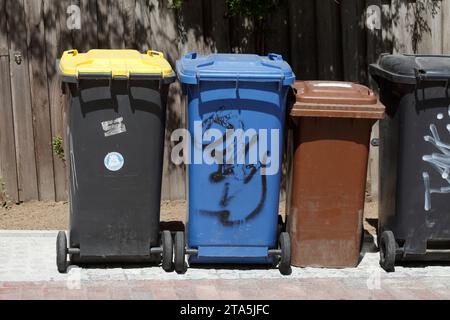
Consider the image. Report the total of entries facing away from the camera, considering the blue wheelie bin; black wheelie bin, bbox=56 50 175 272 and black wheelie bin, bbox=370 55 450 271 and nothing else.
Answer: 3

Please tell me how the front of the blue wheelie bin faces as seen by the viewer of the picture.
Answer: facing away from the viewer

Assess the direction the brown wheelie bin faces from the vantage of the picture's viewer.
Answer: facing the viewer

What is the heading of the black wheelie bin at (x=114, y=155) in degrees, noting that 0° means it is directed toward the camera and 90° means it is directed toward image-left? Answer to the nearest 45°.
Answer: approximately 180°

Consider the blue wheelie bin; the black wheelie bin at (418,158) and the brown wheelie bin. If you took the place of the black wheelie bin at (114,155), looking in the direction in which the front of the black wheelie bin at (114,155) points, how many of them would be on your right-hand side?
3

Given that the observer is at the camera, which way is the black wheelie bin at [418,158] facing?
facing away from the viewer

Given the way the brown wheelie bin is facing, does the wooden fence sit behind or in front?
behind

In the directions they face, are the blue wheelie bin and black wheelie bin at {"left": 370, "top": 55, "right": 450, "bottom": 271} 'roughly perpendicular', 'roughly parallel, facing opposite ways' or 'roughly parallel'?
roughly parallel

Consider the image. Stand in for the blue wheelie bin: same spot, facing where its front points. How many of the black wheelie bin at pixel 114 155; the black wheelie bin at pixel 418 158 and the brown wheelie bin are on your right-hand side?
2

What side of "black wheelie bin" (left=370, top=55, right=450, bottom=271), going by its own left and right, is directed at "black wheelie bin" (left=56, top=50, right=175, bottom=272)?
left

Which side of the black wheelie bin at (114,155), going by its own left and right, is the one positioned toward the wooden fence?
front

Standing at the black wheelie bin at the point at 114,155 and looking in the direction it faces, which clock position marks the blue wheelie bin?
The blue wheelie bin is roughly at 3 o'clock from the black wheelie bin.
